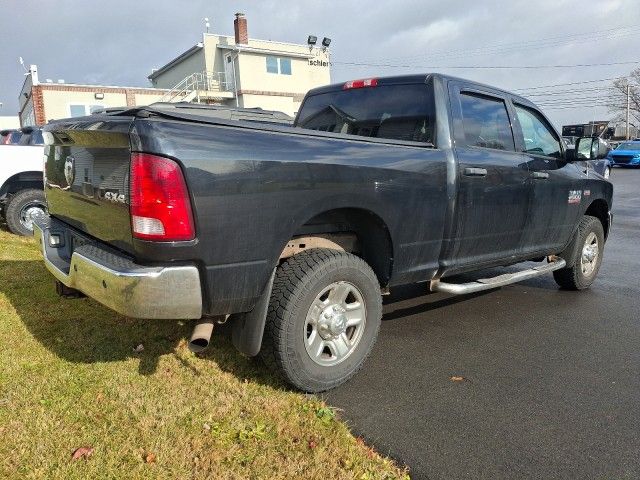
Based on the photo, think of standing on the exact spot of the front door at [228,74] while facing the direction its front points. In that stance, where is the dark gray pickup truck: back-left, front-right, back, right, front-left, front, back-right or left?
front-left

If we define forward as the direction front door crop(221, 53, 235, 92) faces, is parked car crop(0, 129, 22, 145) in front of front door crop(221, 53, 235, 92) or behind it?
in front

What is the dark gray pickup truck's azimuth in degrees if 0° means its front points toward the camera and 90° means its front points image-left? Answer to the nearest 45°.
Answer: approximately 225°

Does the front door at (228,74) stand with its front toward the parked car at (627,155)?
no

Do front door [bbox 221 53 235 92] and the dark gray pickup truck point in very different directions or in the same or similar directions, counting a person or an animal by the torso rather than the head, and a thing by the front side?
very different directions

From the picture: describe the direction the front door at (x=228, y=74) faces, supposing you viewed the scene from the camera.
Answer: facing the viewer and to the left of the viewer

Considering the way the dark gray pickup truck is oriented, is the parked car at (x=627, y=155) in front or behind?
in front

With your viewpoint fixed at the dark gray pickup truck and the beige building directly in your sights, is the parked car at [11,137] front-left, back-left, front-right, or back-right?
front-left

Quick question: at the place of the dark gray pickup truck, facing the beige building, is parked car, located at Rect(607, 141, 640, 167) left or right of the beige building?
right
